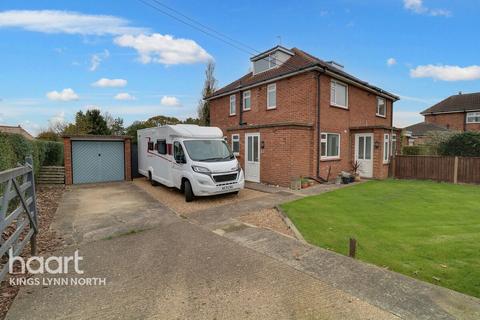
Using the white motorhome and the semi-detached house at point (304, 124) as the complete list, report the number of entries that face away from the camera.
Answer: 0

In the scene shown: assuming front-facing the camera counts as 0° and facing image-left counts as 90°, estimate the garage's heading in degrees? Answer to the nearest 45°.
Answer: approximately 0°

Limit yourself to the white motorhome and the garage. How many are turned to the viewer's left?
0

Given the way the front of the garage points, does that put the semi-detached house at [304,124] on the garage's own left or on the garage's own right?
on the garage's own left

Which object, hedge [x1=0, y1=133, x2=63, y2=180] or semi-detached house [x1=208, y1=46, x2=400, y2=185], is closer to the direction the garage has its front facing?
the hedge

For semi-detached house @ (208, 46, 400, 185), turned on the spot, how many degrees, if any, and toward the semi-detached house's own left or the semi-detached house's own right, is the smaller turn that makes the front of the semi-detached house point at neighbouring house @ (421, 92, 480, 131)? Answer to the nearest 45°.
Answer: approximately 90° to the semi-detached house's own left

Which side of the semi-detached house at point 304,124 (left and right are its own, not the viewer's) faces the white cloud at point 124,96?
back

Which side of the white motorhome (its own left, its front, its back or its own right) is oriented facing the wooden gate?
right

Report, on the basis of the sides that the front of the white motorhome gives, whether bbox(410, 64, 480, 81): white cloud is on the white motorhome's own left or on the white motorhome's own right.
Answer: on the white motorhome's own left

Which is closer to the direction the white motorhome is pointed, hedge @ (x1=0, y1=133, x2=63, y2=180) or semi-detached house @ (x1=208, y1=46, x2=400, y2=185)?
the semi-detached house

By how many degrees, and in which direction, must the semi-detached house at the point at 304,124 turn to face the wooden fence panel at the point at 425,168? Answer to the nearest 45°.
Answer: approximately 45° to its left

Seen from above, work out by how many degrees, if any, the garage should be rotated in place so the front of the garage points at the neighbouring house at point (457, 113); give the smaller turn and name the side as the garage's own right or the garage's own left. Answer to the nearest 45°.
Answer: approximately 90° to the garage's own left

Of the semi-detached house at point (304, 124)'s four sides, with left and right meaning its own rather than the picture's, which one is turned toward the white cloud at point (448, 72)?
left
